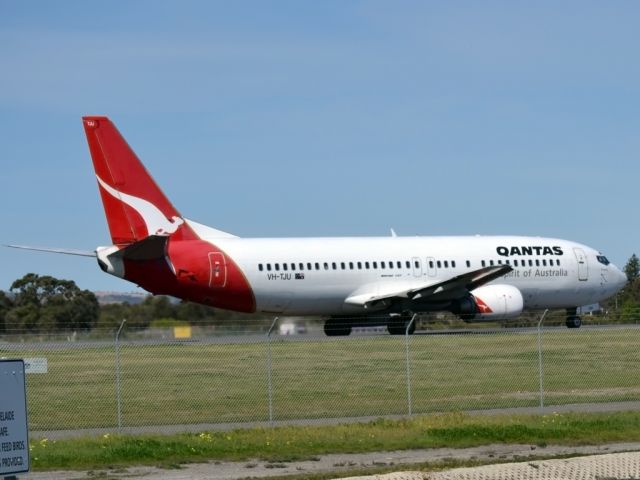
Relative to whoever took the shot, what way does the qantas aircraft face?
facing away from the viewer and to the right of the viewer

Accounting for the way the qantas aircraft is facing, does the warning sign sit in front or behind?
behind
